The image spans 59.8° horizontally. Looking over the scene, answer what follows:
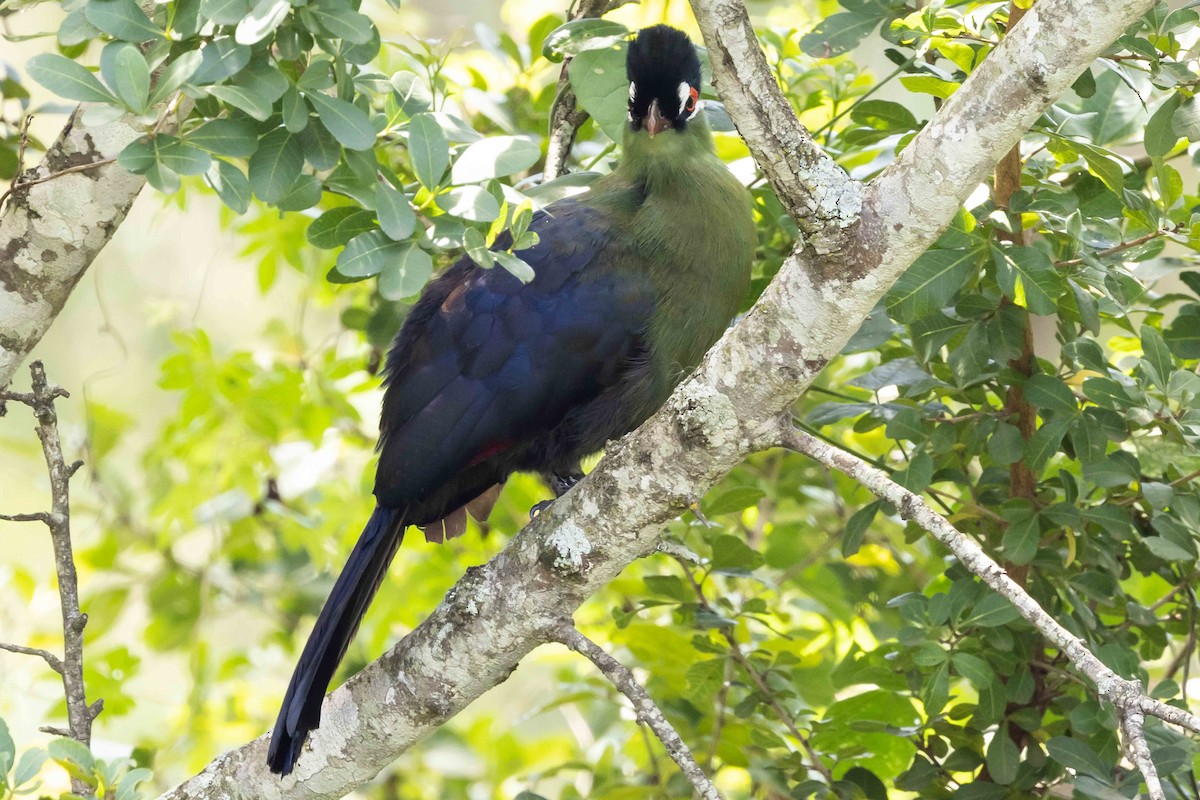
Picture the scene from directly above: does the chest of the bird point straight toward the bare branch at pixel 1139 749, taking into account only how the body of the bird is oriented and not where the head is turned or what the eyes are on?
no

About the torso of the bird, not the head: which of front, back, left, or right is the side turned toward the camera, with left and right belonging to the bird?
right

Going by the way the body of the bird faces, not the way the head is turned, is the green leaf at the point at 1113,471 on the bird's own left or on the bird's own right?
on the bird's own right

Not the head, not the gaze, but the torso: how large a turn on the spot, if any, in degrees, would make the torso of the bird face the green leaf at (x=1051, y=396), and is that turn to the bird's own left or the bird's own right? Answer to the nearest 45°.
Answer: approximately 45° to the bird's own left

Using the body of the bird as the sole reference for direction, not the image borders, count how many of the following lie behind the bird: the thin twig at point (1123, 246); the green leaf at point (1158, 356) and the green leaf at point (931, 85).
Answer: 0

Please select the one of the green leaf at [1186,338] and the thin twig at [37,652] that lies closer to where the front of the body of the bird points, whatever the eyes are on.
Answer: the green leaf
